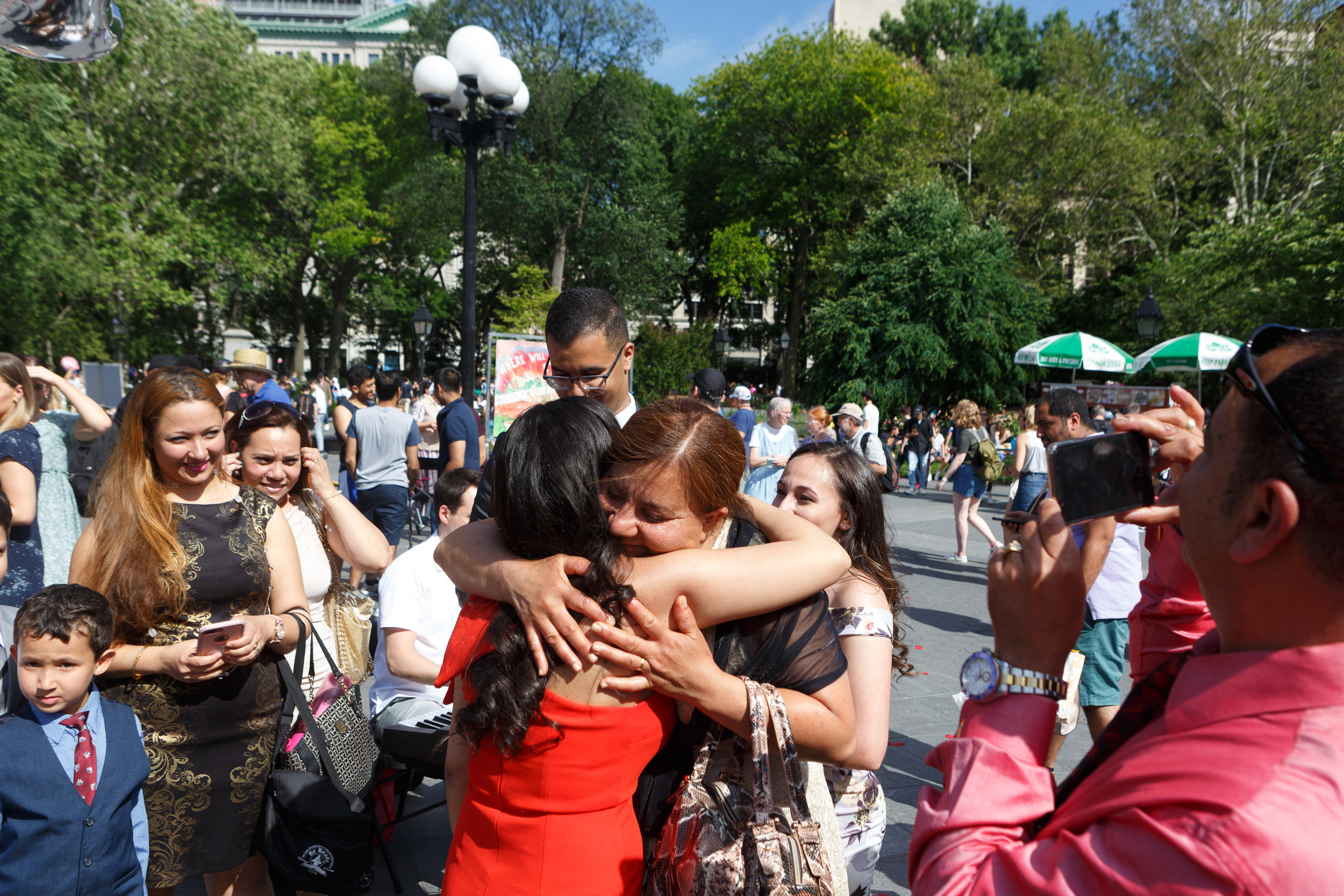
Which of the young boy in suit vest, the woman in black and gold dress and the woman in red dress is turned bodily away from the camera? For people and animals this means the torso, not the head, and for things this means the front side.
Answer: the woman in red dress

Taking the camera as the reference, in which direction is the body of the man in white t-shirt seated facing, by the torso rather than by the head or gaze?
to the viewer's right

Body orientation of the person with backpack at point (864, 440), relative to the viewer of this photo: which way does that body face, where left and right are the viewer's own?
facing to the left of the viewer

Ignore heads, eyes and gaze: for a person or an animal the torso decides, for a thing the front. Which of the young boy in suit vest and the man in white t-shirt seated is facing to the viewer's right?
the man in white t-shirt seated

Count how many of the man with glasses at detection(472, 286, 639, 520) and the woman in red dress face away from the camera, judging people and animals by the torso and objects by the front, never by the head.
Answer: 1

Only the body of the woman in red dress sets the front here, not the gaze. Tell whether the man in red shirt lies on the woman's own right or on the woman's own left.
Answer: on the woman's own right

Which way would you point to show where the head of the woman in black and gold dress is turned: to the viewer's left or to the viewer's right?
to the viewer's right

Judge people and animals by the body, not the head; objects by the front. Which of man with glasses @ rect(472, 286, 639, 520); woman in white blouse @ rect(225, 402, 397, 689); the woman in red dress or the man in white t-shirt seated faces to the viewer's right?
the man in white t-shirt seated

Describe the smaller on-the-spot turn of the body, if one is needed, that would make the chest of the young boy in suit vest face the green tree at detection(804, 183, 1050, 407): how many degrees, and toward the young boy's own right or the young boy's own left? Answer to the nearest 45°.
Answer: approximately 135° to the young boy's own left

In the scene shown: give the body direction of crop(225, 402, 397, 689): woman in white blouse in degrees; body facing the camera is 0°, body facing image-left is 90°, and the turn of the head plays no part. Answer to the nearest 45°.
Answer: approximately 0°

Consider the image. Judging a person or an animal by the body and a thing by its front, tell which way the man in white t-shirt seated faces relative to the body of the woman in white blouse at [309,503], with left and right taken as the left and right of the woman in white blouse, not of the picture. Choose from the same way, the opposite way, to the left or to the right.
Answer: to the left

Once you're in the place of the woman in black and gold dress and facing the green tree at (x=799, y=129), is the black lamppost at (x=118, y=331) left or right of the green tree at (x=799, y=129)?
left
